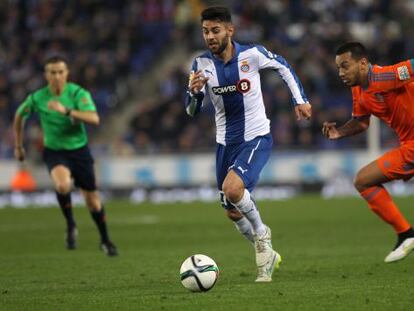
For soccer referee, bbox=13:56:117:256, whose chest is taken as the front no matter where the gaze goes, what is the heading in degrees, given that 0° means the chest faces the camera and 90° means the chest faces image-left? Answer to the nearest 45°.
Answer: approximately 0°

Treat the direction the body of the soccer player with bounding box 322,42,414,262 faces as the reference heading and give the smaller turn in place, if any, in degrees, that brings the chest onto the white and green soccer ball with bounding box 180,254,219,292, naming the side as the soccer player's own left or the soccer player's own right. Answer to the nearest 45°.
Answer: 0° — they already face it

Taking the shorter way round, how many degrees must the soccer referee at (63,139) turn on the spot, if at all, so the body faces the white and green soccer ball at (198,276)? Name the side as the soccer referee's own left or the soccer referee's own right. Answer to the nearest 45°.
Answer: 0° — they already face it

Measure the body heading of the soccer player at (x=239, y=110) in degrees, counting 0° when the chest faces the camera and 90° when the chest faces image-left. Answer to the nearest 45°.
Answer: approximately 45°

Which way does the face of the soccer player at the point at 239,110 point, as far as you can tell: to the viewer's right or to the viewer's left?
to the viewer's left

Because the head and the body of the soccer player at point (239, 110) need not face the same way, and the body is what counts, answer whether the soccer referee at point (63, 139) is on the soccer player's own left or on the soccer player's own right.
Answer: on the soccer player's own right
